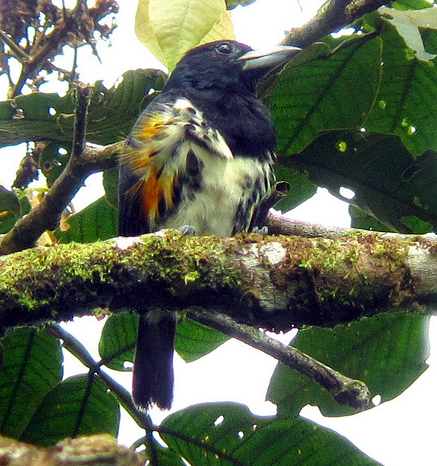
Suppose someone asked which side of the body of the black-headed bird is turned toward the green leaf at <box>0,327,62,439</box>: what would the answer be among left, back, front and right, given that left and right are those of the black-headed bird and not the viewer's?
right

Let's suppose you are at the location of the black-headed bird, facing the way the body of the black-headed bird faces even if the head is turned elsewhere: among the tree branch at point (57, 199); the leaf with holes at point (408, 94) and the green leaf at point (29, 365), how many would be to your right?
2

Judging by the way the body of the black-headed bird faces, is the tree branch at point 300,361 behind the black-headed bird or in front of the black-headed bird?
in front

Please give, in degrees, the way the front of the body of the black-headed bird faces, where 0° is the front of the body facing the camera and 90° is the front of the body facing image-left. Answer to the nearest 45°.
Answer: approximately 315°

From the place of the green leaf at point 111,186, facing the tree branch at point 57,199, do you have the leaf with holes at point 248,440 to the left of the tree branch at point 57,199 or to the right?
left

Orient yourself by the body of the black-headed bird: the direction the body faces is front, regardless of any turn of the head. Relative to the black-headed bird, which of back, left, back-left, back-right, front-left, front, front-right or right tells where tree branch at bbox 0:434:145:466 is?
front-right
